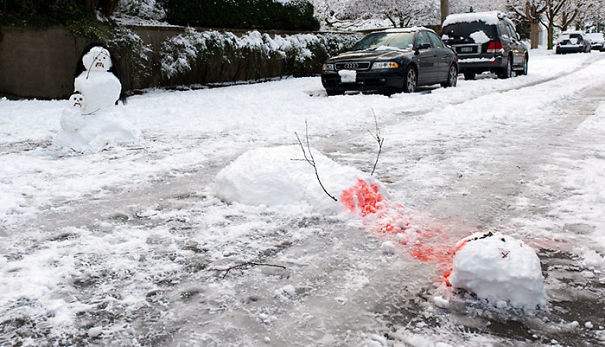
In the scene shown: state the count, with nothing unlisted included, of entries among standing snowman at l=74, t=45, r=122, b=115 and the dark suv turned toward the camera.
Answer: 1

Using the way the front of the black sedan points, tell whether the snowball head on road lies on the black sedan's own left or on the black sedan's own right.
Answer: on the black sedan's own left

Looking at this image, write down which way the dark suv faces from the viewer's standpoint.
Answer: facing away from the viewer and to the right of the viewer

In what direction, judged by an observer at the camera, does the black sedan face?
facing the viewer and to the left of the viewer

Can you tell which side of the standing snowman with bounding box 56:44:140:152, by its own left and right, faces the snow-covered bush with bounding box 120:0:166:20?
back

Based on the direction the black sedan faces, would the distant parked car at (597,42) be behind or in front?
behind

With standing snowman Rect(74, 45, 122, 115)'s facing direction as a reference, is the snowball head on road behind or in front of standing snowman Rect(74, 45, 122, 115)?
in front

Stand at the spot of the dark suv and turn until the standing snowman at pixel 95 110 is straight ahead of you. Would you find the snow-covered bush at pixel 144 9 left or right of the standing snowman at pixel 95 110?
right

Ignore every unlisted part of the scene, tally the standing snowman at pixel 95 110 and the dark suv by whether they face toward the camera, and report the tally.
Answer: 1

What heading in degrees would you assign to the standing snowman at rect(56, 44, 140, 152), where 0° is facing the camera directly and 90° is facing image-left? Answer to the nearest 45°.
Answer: approximately 0°

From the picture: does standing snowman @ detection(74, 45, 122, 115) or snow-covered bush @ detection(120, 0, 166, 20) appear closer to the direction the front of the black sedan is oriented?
the standing snowman
